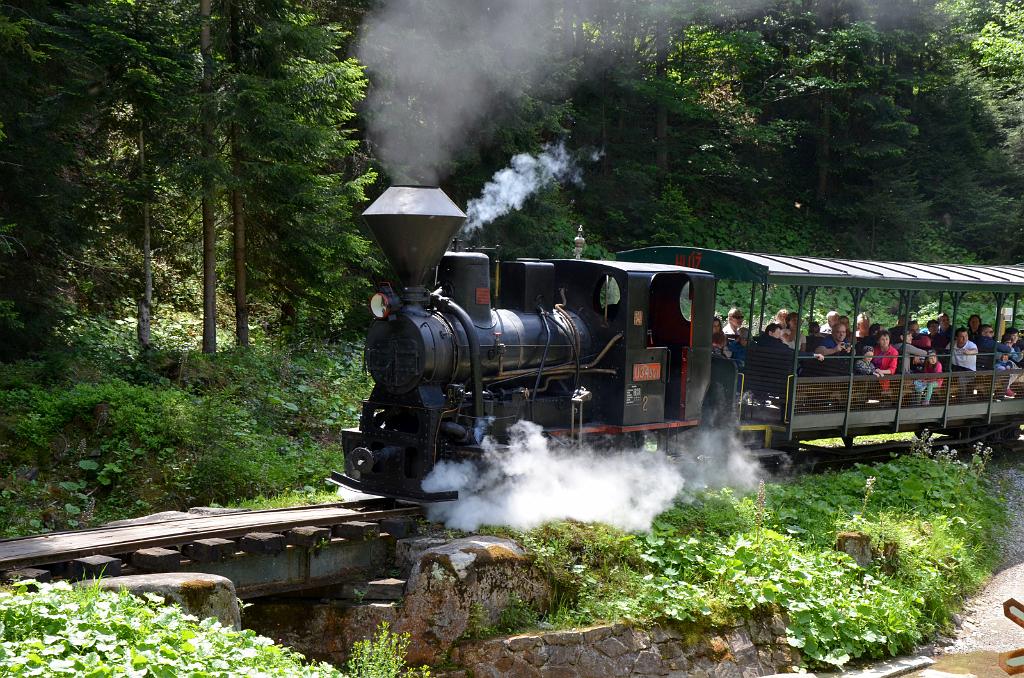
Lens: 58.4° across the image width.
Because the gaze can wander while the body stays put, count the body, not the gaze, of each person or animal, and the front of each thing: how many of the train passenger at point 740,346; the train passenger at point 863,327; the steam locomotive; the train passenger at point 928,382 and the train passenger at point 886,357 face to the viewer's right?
0

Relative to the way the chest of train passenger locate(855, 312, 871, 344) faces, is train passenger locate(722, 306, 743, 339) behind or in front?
in front

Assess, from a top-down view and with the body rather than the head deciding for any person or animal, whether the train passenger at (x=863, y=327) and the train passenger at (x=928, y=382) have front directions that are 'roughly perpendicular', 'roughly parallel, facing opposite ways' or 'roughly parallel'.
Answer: roughly parallel

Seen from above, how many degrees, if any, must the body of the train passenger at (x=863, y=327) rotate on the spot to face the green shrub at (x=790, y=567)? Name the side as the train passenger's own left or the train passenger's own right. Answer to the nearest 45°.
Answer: approximately 45° to the train passenger's own left

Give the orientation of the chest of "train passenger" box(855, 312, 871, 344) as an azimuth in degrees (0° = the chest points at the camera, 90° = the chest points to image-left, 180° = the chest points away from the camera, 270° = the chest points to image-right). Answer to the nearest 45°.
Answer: approximately 45°

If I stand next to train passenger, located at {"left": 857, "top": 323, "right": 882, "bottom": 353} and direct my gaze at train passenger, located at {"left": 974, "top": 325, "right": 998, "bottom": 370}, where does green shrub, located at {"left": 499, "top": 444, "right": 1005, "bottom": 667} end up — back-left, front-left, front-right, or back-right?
back-right

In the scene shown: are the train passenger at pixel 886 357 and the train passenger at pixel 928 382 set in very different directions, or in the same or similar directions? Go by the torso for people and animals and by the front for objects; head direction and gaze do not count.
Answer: same or similar directions

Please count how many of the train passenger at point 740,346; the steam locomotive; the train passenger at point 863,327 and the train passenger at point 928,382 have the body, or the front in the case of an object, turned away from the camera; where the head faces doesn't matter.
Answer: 0

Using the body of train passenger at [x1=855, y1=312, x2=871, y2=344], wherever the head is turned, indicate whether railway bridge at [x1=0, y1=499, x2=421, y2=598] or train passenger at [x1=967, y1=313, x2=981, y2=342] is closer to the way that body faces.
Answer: the railway bridge

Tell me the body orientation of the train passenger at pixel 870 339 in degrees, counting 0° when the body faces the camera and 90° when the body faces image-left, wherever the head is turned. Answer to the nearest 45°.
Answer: approximately 45°

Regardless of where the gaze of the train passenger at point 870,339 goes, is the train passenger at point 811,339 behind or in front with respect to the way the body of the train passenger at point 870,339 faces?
in front

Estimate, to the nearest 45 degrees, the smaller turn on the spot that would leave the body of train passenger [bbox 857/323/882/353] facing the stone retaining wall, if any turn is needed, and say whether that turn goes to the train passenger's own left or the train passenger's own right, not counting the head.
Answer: approximately 45° to the train passenger's own left

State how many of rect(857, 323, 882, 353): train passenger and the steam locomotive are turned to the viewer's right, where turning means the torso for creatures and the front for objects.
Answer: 0

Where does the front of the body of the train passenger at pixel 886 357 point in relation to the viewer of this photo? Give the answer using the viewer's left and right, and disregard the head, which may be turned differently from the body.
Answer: facing the viewer and to the left of the viewer
